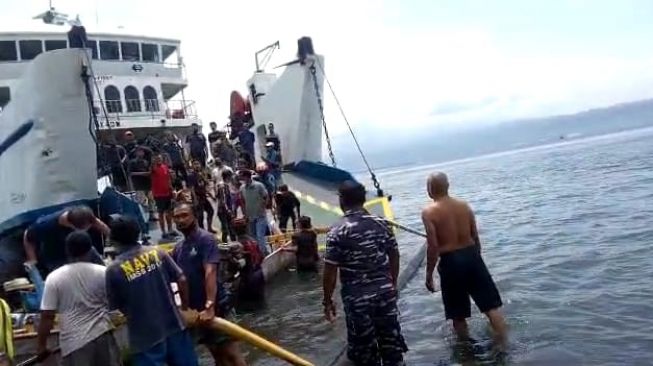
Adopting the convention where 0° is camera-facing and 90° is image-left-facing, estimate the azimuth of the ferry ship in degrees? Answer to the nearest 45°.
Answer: approximately 315°

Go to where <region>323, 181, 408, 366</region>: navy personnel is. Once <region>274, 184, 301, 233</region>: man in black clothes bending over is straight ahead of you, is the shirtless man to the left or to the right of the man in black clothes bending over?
right

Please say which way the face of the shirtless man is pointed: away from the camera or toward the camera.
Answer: away from the camera

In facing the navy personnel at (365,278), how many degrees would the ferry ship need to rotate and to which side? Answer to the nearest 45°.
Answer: approximately 45° to its right
